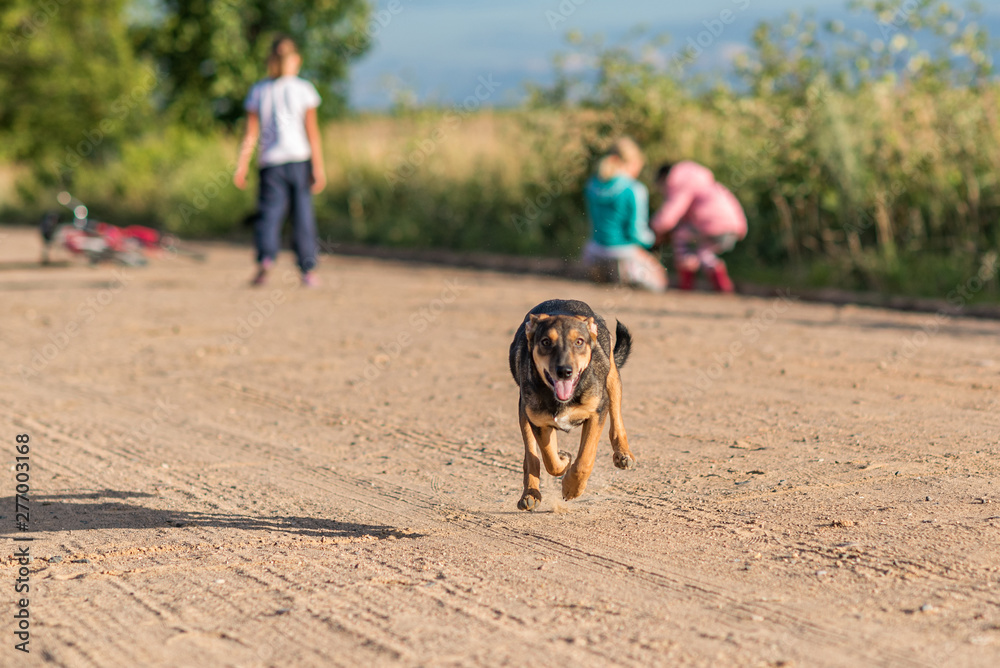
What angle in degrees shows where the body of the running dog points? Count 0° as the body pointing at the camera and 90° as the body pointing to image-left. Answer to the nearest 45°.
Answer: approximately 0°

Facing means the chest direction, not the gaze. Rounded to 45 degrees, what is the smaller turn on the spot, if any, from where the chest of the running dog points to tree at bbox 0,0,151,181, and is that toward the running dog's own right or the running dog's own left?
approximately 135° to the running dog's own right

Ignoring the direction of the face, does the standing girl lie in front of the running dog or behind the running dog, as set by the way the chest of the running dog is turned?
behind

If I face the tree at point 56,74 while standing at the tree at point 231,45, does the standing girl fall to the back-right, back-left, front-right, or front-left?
back-left

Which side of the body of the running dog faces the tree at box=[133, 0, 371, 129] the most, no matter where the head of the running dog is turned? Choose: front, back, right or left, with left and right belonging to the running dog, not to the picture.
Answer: back
